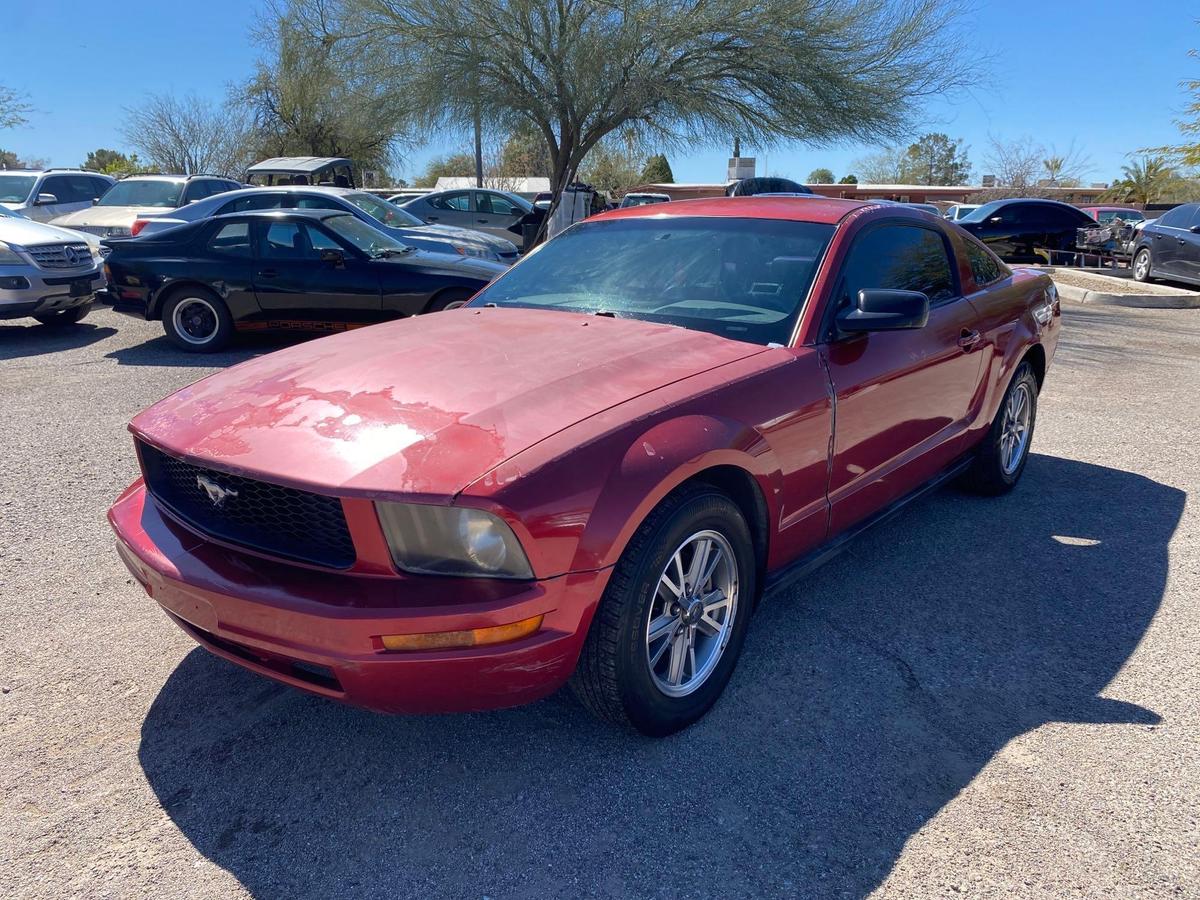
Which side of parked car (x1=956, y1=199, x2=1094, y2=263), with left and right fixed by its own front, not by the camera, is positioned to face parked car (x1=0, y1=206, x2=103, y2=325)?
front

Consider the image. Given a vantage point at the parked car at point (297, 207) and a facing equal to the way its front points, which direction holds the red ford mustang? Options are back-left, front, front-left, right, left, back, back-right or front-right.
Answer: front-right

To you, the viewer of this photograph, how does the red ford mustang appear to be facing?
facing the viewer and to the left of the viewer

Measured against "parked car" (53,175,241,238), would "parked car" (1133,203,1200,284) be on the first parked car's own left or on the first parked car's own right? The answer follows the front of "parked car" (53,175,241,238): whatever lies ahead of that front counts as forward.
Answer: on the first parked car's own left

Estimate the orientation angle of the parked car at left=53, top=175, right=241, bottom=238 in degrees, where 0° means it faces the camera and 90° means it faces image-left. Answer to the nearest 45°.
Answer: approximately 45°

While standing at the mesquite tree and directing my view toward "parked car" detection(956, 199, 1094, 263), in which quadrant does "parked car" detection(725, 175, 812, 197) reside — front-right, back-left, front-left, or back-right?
front-left

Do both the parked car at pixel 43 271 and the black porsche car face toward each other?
no

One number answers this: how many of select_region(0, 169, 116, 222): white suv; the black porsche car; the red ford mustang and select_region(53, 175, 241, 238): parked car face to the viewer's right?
1

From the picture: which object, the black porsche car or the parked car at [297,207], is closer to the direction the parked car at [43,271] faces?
the black porsche car

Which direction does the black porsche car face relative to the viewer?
to the viewer's right

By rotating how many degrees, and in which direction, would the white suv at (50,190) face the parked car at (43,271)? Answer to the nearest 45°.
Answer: approximately 45° to its left

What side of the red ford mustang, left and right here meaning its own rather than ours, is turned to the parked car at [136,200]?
right

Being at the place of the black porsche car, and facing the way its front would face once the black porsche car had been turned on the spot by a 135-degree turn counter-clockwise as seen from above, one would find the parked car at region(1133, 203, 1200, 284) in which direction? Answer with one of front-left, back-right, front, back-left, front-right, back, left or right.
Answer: back-right

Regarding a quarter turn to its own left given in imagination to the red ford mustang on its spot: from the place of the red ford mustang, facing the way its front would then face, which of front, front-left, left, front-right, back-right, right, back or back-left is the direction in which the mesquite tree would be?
back-left

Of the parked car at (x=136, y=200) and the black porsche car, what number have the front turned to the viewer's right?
1

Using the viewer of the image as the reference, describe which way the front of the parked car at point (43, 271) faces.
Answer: facing the viewer and to the right of the viewer

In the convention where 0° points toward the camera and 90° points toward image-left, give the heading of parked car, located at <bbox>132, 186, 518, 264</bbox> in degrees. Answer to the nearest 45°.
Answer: approximately 315°

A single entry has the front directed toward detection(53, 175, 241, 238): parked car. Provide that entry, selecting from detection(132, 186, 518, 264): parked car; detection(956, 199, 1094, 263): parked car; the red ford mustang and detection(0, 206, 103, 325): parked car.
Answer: detection(956, 199, 1094, 263): parked car

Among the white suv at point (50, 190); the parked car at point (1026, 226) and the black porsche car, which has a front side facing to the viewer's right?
the black porsche car
